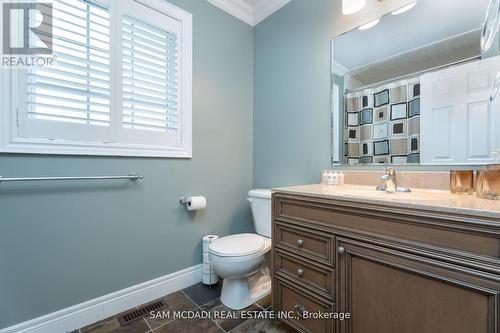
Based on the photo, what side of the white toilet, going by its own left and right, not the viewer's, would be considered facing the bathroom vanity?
left

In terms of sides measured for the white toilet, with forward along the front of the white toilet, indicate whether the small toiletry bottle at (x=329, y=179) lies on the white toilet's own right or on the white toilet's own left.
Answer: on the white toilet's own left

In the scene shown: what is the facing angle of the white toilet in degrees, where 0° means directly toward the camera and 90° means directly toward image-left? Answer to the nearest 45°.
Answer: approximately 45°
